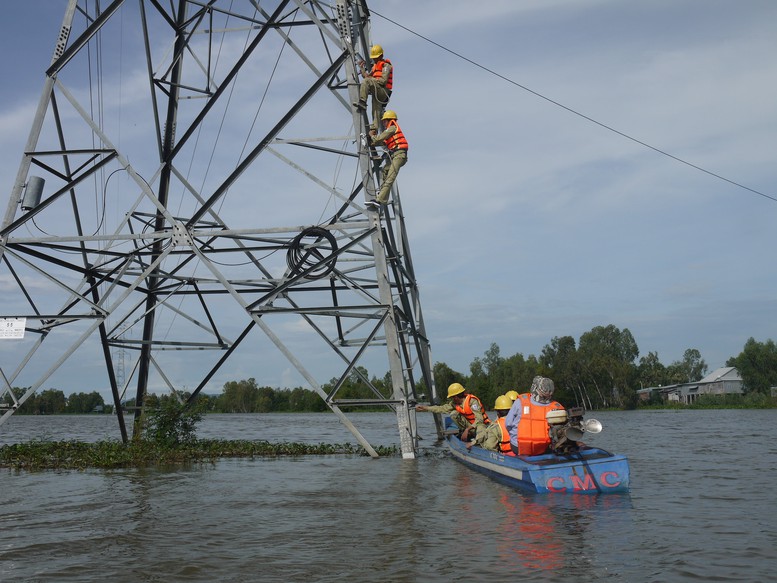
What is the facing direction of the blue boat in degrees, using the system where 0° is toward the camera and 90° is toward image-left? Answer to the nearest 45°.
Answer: approximately 135°

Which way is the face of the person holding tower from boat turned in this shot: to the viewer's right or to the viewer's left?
to the viewer's left

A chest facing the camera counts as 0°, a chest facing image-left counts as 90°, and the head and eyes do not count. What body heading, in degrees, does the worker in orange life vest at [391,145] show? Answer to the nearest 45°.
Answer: approximately 90°
